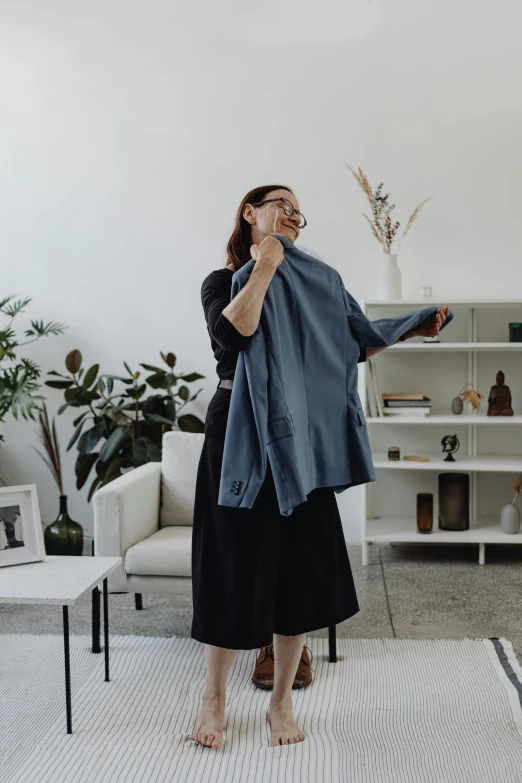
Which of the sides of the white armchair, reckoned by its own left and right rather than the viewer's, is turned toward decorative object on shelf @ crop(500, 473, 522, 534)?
left

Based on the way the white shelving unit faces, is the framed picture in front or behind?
in front

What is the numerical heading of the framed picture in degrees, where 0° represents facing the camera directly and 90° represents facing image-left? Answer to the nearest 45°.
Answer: approximately 0°

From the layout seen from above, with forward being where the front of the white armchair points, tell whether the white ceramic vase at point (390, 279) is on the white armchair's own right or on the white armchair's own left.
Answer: on the white armchair's own left

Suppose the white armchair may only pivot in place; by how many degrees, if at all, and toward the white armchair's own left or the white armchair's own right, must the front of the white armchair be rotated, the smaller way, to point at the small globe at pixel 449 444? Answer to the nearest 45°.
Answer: approximately 135° to the white armchair's own left

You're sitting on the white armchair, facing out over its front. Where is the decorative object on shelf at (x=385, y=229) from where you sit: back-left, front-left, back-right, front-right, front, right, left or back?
back-left

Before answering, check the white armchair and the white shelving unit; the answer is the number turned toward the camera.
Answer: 2

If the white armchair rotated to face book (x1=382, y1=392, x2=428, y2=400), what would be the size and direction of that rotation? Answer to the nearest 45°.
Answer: approximately 135° to its left
